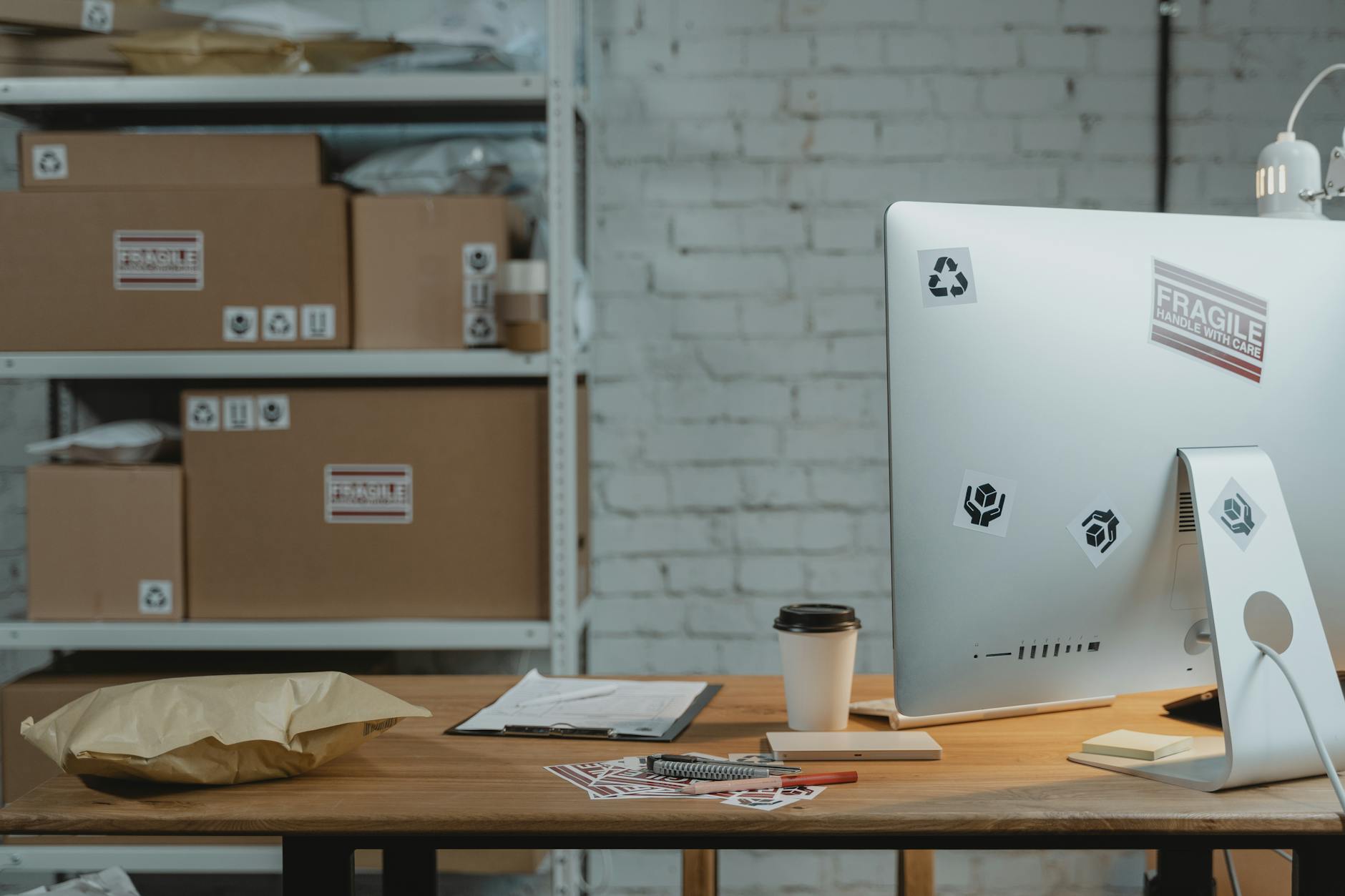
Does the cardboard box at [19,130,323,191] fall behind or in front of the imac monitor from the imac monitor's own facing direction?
in front

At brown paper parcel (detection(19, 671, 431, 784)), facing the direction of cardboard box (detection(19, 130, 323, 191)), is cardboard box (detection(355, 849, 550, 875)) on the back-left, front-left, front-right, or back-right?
front-right

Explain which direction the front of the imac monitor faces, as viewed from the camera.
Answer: facing away from the viewer and to the left of the viewer
